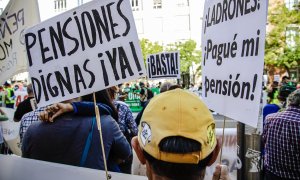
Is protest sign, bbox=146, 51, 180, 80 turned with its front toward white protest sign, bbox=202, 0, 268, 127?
yes

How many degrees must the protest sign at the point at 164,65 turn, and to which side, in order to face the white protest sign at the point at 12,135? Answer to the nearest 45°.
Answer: approximately 45° to its right

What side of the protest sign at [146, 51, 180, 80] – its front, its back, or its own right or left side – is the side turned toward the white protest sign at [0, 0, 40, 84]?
front

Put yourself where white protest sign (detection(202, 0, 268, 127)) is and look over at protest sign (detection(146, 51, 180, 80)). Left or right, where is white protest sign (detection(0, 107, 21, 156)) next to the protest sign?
left

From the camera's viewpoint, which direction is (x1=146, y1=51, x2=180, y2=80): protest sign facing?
toward the camera
